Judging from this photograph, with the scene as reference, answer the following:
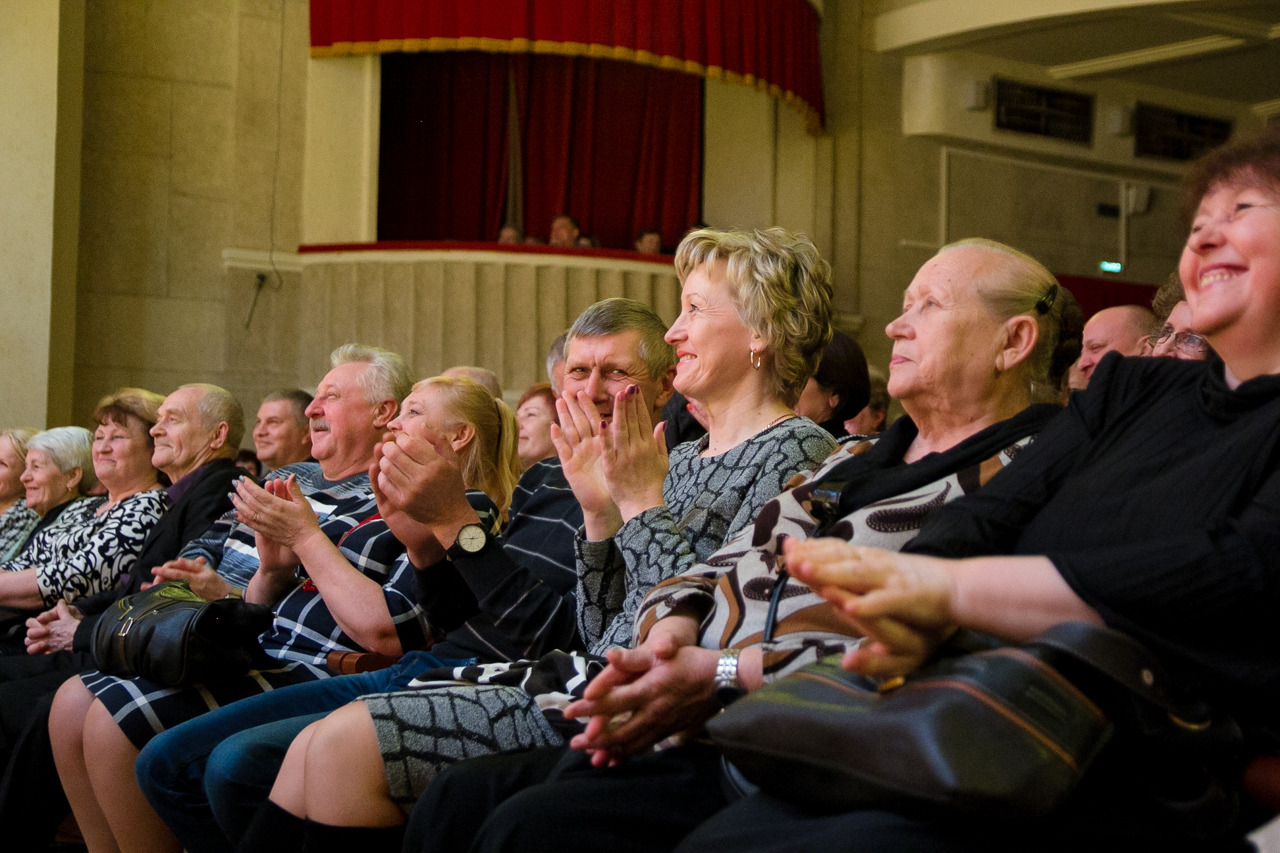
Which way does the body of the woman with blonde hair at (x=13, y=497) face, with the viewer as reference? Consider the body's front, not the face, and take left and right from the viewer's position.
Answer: facing the viewer and to the left of the viewer

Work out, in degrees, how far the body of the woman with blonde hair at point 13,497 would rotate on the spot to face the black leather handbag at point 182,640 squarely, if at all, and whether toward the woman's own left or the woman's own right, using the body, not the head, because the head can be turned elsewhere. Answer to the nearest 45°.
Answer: approximately 45° to the woman's own left

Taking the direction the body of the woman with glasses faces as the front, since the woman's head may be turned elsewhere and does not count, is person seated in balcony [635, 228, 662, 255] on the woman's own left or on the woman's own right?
on the woman's own right

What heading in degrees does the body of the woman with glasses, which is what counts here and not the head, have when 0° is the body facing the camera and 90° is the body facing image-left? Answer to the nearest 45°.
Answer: approximately 45°

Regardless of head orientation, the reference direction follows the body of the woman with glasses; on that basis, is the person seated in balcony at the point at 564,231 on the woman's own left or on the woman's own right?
on the woman's own right

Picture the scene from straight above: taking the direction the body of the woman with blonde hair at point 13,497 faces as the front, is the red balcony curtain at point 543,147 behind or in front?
behind

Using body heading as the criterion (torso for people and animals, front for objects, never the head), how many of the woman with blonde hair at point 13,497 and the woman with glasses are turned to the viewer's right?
0
